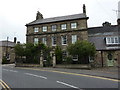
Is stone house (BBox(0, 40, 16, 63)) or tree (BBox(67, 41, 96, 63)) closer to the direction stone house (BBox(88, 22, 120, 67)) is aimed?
the tree

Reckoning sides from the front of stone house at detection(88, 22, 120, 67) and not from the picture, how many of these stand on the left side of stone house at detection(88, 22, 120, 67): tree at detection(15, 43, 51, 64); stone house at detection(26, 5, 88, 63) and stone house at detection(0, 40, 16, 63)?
0

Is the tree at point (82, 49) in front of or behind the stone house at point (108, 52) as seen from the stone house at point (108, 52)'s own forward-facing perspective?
in front

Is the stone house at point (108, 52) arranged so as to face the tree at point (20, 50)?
no

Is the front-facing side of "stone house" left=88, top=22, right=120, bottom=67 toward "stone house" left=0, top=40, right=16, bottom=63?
no

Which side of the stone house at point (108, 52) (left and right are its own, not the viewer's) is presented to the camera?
front

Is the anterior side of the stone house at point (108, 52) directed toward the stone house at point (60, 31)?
no

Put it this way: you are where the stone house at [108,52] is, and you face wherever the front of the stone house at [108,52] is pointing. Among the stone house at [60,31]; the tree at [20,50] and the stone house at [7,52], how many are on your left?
0

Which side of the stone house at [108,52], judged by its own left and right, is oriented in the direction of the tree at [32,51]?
right
